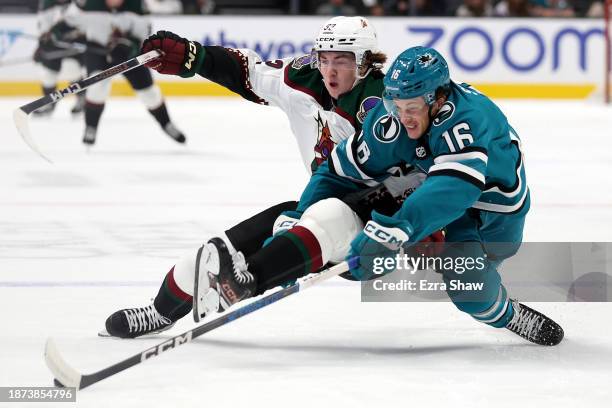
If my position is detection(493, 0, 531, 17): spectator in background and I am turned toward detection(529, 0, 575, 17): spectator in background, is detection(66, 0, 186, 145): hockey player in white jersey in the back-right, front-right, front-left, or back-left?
back-right

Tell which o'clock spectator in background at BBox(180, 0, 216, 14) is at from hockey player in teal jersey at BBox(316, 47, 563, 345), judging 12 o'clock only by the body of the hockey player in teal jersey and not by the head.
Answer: The spectator in background is roughly at 4 o'clock from the hockey player in teal jersey.

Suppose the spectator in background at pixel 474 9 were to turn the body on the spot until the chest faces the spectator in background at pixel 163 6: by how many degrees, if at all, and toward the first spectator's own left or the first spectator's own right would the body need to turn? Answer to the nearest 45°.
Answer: approximately 90° to the first spectator's own right

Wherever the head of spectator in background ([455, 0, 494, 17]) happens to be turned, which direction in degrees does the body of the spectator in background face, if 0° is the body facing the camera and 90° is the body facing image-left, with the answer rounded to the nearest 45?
approximately 0°

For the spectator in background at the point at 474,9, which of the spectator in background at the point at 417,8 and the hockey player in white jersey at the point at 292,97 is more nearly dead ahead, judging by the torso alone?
the hockey player in white jersey

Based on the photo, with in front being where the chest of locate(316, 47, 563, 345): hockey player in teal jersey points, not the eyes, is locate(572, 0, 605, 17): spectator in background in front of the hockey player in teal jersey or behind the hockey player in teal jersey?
behind

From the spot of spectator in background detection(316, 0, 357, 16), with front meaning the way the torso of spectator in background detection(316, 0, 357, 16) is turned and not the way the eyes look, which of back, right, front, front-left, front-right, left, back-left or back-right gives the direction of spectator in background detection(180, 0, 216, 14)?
right

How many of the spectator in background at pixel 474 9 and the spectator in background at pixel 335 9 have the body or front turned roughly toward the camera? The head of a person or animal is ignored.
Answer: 2

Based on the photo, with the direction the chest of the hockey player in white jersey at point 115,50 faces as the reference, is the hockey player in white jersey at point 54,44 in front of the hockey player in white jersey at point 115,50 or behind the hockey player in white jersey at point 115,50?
behind
